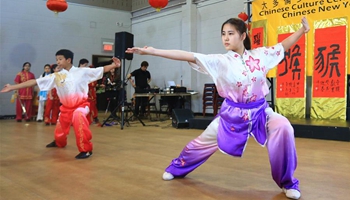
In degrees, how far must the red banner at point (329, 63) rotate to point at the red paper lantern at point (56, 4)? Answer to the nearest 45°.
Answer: approximately 90° to its right

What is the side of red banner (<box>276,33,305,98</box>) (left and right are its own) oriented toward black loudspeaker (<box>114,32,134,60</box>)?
right

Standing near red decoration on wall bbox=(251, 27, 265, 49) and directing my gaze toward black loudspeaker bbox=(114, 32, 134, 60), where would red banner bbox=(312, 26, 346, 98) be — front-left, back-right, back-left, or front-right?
back-left

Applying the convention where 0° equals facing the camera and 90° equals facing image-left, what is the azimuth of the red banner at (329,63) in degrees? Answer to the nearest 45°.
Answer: approximately 0°

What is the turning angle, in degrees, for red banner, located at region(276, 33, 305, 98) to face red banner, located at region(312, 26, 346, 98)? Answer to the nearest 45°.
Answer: approximately 45° to its left

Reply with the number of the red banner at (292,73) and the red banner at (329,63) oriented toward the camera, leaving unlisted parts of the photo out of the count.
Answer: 2

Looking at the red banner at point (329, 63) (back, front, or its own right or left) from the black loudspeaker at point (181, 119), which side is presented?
right

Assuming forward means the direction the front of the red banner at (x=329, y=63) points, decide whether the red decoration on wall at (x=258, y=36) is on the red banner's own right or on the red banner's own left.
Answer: on the red banner's own right

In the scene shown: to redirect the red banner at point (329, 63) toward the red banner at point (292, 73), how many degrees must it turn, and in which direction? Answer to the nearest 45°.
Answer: approximately 90° to its right
